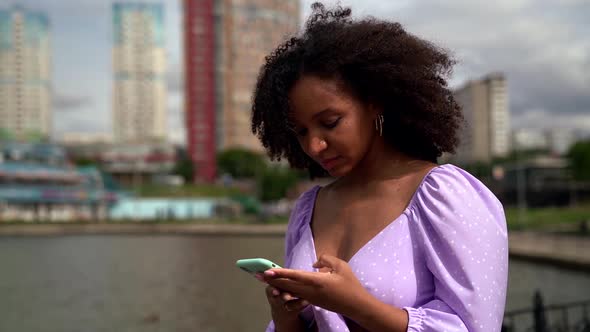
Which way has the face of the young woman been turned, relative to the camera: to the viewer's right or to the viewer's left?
to the viewer's left

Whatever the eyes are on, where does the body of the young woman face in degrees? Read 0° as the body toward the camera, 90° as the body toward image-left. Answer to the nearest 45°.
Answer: approximately 45°
